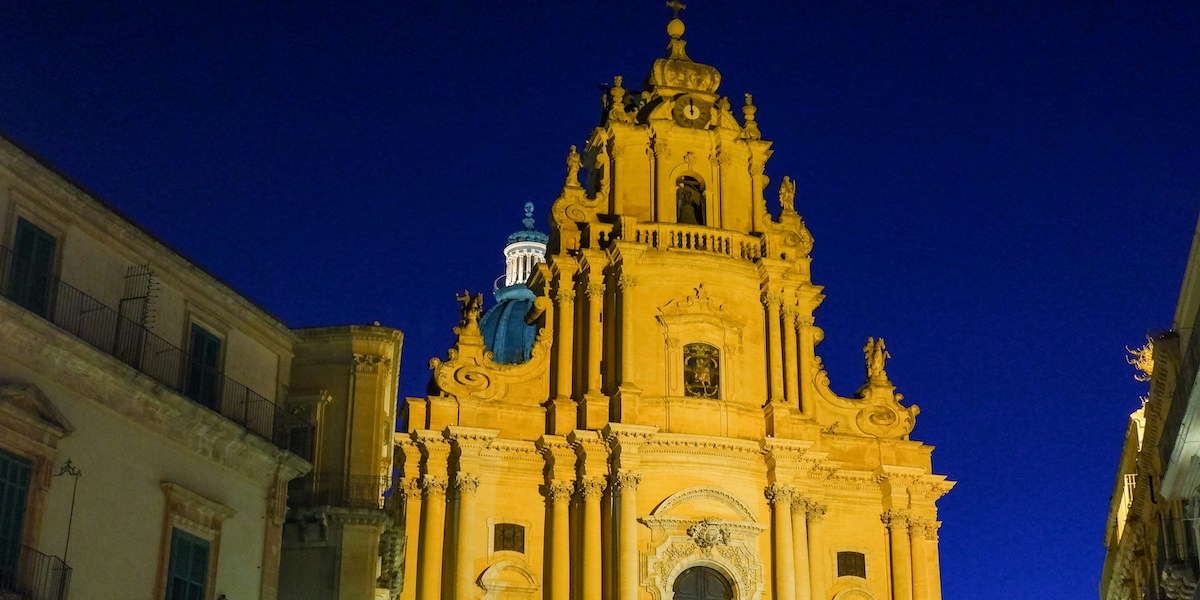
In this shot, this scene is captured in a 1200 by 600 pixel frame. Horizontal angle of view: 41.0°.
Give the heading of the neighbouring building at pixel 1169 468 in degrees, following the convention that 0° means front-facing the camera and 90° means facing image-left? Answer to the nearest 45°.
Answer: approximately 90°

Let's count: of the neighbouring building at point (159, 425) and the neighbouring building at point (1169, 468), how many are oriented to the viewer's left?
1

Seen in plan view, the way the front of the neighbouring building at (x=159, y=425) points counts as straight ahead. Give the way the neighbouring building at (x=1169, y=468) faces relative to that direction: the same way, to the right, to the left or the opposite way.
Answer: the opposite way

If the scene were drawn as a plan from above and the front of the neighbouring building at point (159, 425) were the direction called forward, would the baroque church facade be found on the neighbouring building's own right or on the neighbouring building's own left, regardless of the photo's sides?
on the neighbouring building's own left

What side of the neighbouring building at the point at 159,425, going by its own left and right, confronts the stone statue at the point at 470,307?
left

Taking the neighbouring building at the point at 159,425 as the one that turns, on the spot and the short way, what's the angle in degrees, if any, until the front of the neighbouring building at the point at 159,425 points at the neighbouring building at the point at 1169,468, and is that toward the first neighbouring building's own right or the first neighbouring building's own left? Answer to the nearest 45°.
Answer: approximately 45° to the first neighbouring building's own left

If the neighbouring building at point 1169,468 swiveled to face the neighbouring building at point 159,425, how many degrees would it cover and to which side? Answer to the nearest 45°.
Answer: approximately 45° to its left

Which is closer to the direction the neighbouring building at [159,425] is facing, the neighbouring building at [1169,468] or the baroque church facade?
the neighbouring building

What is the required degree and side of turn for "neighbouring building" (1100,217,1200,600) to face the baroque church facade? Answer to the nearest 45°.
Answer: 0° — it already faces it
